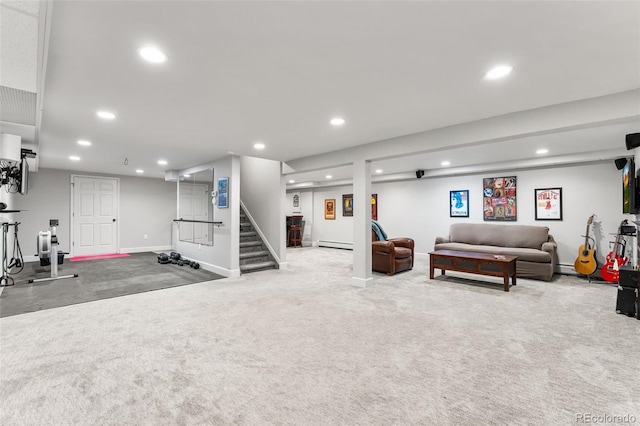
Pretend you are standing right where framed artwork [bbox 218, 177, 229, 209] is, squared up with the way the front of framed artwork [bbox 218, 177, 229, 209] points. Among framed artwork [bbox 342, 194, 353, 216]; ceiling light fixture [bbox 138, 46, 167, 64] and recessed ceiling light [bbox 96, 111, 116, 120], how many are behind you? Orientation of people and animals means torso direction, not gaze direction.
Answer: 1

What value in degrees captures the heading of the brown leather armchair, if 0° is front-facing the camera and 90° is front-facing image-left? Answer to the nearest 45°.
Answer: approximately 315°

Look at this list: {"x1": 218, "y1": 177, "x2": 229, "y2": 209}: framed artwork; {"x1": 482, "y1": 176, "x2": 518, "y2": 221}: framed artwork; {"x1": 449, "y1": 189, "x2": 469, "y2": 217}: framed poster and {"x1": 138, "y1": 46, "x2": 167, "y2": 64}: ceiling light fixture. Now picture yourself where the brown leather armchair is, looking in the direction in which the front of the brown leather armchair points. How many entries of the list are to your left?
2

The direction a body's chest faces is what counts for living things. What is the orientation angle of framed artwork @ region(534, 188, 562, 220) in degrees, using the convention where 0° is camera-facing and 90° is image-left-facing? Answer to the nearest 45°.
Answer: approximately 0°

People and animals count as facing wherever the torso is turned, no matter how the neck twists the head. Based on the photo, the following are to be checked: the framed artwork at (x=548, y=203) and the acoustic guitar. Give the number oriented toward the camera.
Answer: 2

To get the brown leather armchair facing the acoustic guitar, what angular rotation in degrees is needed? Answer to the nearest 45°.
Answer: approximately 45° to its left

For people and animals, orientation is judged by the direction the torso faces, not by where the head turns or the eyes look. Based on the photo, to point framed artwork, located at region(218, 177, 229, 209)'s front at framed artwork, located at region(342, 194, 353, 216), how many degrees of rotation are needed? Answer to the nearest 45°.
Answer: approximately 180°

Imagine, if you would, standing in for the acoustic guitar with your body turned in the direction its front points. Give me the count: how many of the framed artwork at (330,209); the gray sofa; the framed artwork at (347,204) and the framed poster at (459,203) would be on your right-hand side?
4
